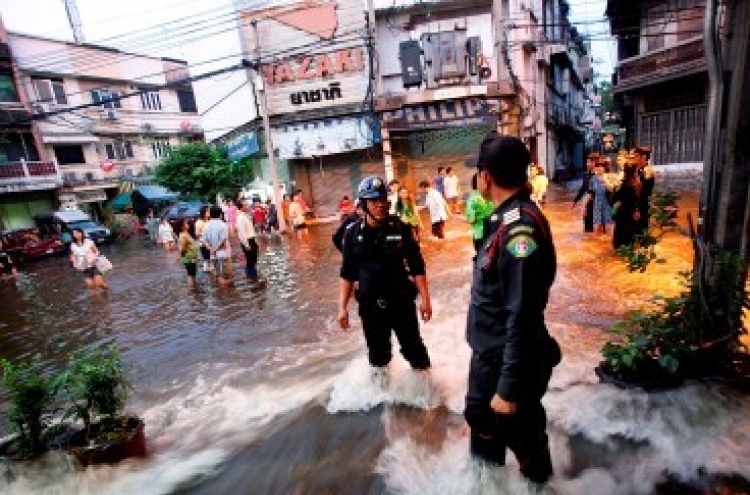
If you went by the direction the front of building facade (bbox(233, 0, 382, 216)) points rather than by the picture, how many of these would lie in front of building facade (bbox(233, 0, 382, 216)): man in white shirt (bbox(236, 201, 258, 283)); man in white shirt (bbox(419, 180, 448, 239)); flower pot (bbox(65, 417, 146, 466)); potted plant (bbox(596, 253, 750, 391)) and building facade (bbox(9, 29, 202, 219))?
4

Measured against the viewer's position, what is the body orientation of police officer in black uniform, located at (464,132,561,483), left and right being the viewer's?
facing to the left of the viewer

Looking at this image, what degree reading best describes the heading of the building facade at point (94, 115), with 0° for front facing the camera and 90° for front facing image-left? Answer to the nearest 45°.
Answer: approximately 315°

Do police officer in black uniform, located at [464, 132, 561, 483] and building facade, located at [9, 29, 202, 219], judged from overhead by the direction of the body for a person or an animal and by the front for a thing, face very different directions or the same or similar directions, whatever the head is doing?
very different directions

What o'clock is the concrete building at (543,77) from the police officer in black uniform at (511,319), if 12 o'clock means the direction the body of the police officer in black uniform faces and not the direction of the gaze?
The concrete building is roughly at 3 o'clock from the police officer in black uniform.

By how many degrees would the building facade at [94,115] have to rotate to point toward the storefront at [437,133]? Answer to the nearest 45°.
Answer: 0° — it already faces it
